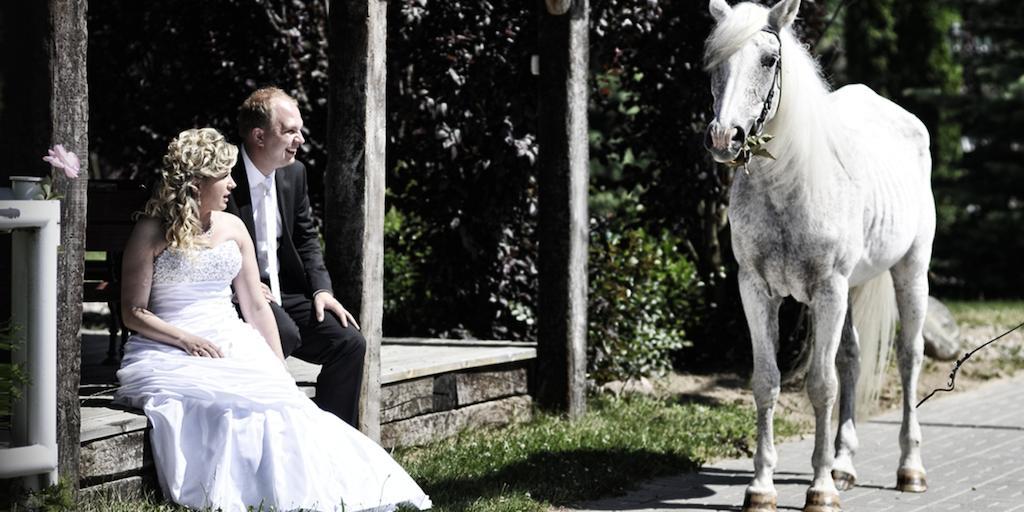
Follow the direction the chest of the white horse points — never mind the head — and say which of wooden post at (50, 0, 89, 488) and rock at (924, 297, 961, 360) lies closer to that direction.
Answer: the wooden post

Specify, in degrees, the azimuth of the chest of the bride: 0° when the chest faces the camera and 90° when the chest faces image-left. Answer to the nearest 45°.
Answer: approximately 315°

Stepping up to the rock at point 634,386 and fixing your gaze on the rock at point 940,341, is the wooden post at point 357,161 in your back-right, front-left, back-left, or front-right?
back-right

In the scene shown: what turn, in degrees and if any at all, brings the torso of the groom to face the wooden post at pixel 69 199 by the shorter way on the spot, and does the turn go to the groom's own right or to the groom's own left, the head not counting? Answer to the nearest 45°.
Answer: approximately 90° to the groom's own right

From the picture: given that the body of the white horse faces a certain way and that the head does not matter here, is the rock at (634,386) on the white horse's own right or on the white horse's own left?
on the white horse's own right

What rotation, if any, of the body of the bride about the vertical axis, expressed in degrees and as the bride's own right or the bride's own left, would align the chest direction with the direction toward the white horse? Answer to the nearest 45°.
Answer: approximately 45° to the bride's own left

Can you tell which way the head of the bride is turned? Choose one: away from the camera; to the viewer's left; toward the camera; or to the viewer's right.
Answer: to the viewer's right

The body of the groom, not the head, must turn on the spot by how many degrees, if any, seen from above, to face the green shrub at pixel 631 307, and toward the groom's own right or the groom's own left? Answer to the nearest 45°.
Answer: approximately 90° to the groom's own left
